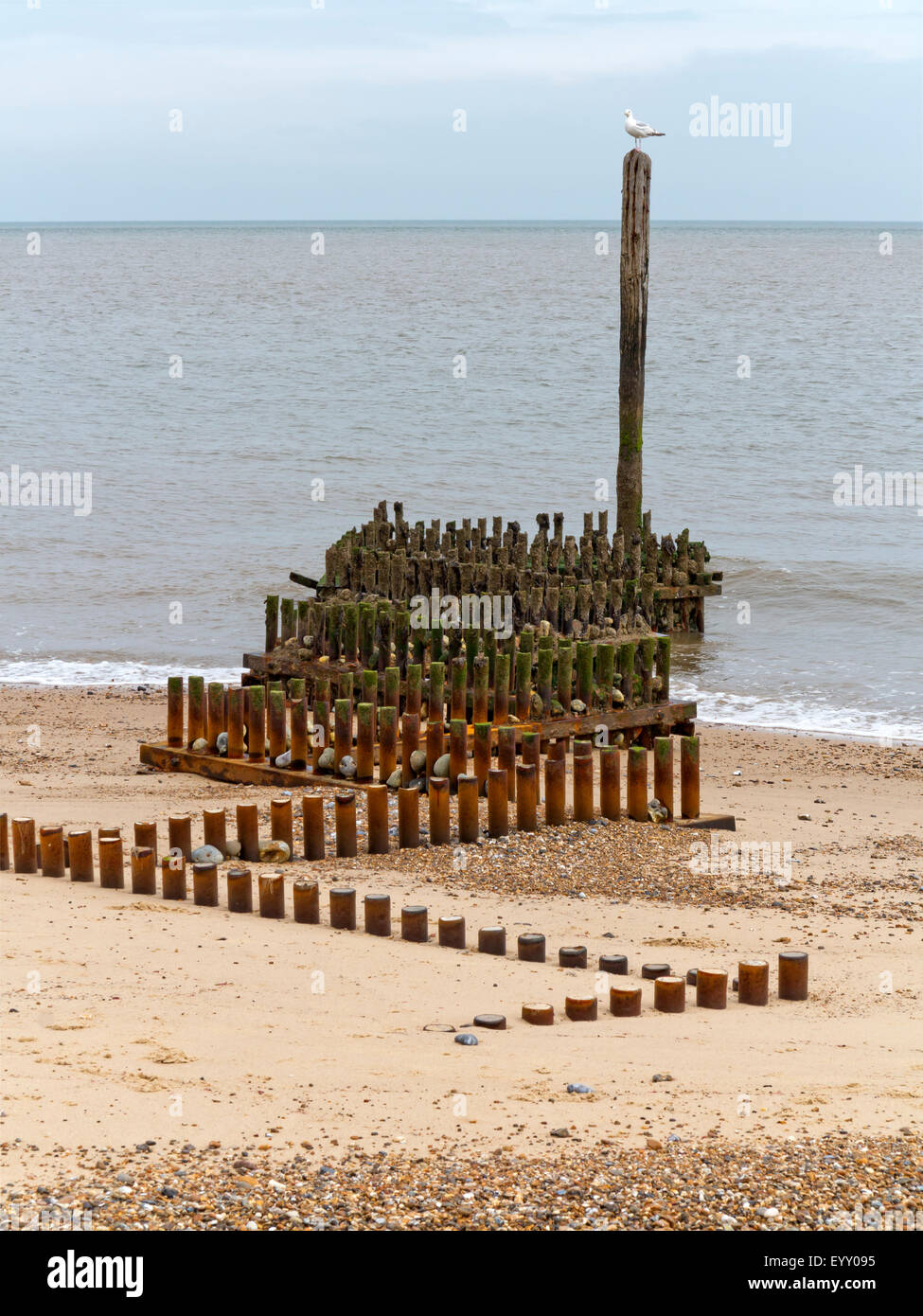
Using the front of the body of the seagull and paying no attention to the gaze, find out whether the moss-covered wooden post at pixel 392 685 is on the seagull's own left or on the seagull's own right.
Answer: on the seagull's own left

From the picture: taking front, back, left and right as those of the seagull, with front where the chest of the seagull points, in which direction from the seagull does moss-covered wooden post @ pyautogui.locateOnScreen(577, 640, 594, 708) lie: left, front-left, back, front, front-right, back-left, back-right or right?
left

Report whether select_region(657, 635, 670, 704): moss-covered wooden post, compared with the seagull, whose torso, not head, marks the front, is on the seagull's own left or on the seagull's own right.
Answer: on the seagull's own left

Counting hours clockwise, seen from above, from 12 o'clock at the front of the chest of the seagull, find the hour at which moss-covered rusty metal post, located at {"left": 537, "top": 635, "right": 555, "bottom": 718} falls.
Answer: The moss-covered rusty metal post is roughly at 9 o'clock from the seagull.

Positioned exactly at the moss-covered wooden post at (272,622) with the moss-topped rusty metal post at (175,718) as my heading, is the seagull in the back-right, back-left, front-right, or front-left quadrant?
back-left

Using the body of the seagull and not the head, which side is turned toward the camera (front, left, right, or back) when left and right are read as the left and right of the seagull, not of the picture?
left
